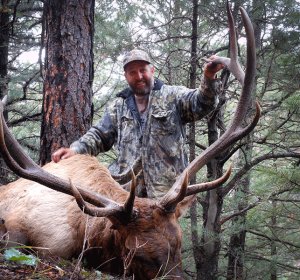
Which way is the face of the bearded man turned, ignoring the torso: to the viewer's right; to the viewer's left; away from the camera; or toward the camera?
toward the camera

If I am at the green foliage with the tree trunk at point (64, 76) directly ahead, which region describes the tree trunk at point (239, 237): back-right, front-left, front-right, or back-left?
front-right

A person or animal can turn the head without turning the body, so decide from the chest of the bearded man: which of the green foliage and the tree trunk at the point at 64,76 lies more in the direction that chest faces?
the green foliage

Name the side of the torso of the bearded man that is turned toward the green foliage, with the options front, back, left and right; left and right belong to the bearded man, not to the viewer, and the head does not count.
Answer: front

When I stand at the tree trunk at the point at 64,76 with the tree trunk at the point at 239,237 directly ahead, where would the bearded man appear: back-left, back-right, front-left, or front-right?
front-right

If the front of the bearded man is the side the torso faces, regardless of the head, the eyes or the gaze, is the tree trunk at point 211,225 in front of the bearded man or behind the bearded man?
behind

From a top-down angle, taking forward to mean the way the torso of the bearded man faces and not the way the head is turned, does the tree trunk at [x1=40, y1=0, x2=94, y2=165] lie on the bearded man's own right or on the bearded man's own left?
on the bearded man's own right

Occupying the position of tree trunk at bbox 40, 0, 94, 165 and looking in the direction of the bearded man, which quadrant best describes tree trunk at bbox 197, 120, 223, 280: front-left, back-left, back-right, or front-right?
front-left

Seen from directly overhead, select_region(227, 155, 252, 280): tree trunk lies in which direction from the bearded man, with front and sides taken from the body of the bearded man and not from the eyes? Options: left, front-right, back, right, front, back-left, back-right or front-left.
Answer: back-left

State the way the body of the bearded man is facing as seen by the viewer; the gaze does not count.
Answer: toward the camera
